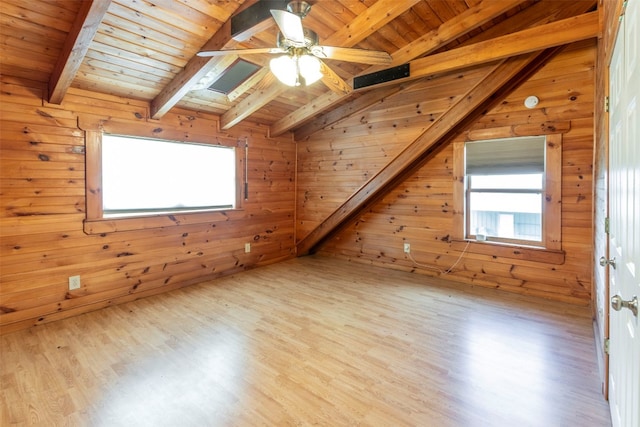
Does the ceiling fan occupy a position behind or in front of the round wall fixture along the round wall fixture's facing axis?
in front

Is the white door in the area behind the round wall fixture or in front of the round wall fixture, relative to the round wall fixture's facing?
in front

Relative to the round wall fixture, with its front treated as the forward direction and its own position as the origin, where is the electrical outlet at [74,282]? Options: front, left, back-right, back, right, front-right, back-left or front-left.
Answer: front-right

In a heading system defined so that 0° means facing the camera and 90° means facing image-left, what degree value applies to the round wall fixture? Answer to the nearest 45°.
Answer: approximately 0°

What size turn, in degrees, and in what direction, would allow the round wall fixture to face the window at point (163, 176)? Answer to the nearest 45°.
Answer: approximately 45° to its right

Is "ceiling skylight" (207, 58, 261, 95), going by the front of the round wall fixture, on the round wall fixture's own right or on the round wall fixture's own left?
on the round wall fixture's own right
